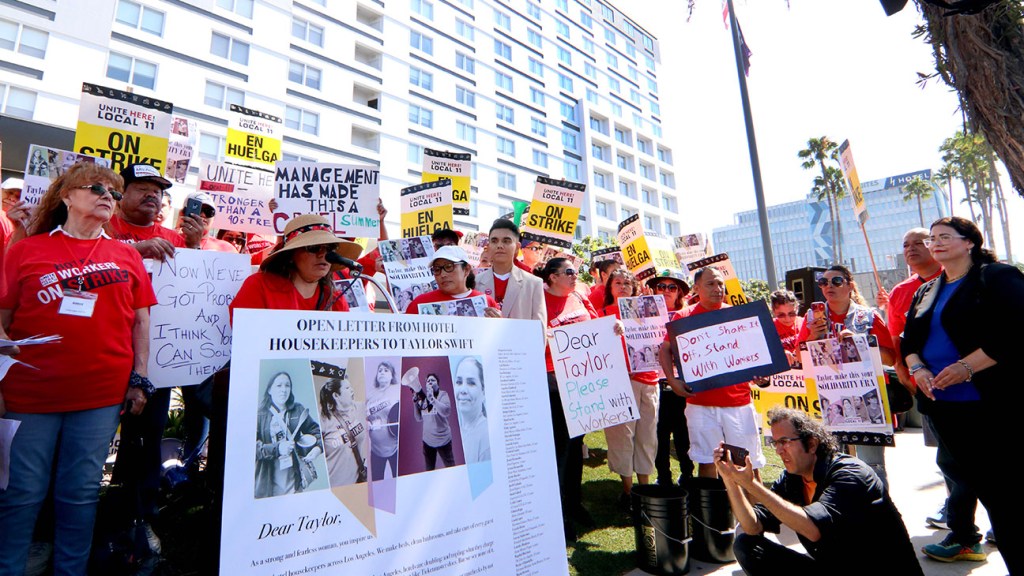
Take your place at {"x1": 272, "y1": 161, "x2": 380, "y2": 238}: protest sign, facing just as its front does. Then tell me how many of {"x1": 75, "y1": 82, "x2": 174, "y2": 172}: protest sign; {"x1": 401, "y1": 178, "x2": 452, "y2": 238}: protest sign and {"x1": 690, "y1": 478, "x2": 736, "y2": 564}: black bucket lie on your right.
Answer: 1

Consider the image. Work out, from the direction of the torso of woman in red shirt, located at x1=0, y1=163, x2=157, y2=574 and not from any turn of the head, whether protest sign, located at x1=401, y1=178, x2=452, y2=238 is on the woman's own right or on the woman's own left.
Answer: on the woman's own left

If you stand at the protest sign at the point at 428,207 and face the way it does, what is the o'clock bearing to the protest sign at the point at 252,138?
the protest sign at the point at 252,138 is roughly at 3 o'clock from the protest sign at the point at 428,207.

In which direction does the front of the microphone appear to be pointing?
to the viewer's left

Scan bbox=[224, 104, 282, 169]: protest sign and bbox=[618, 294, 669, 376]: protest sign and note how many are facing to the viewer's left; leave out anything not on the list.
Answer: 0

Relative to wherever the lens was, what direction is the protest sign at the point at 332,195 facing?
facing the viewer

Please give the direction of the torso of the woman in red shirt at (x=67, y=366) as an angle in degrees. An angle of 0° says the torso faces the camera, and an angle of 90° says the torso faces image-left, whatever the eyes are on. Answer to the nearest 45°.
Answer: approximately 315°

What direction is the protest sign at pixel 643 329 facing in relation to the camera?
toward the camera

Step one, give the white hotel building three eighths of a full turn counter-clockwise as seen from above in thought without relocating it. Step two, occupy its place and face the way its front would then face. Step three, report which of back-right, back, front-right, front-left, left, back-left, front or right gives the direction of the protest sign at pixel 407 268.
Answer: back

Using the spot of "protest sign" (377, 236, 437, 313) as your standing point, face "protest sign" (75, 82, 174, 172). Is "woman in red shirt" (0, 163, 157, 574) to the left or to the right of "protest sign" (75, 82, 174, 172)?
left

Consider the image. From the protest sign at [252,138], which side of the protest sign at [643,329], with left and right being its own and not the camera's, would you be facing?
right

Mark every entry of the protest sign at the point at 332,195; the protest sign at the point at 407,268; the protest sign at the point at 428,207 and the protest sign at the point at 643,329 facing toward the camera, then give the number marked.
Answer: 4

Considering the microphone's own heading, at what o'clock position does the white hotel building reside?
The white hotel building is roughly at 3 o'clock from the microphone.

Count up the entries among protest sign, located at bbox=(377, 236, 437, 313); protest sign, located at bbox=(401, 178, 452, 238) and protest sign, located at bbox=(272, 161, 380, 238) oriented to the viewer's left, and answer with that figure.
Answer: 0

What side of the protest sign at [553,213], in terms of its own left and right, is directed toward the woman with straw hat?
front

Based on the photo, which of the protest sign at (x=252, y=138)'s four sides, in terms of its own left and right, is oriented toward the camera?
front
